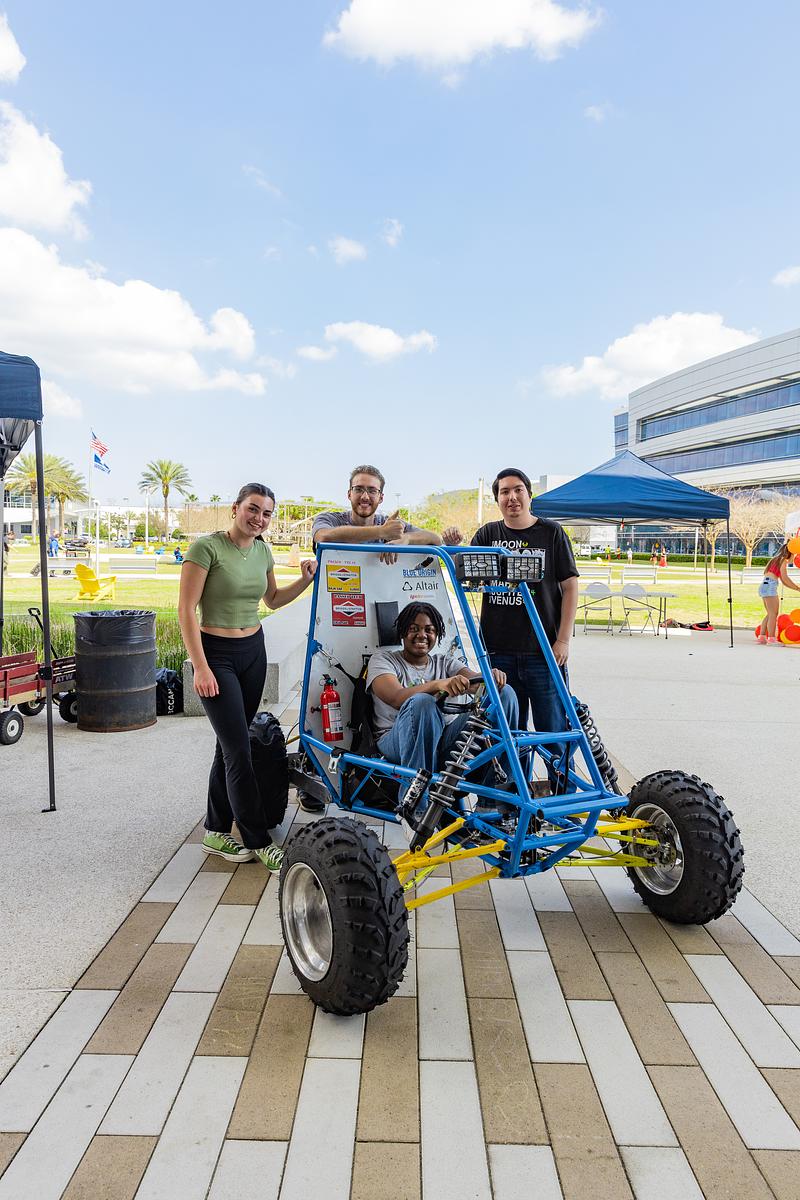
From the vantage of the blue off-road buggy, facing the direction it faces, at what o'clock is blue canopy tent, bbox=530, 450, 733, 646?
The blue canopy tent is roughly at 8 o'clock from the blue off-road buggy.

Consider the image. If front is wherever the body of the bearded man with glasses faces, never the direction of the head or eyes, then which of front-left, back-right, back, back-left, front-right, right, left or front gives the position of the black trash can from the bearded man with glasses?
back-right

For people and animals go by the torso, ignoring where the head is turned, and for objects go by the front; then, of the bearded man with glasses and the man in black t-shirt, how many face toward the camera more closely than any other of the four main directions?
2

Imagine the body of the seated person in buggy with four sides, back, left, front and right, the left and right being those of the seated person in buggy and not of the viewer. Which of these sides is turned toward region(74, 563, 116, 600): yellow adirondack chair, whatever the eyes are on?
back

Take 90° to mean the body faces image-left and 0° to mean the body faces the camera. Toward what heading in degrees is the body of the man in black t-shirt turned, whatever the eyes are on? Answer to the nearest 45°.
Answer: approximately 0°

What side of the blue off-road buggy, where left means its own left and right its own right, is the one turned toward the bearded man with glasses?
back

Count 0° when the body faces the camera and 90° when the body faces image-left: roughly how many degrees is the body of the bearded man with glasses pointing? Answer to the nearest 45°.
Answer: approximately 0°

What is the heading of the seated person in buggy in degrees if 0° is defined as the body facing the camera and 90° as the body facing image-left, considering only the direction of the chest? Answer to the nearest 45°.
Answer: approximately 315°

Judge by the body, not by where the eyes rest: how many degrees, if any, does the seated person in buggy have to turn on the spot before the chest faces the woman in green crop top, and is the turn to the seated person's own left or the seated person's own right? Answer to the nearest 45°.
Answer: approximately 135° to the seated person's own right
